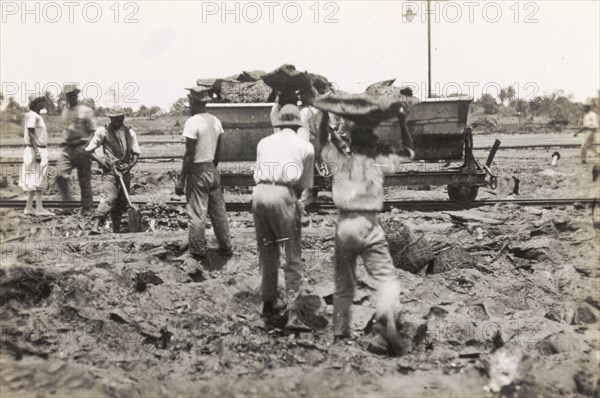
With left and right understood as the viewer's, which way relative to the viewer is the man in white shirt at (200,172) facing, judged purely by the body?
facing away from the viewer and to the left of the viewer

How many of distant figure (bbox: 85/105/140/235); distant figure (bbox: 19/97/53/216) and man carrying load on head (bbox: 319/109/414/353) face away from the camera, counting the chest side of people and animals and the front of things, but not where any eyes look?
1

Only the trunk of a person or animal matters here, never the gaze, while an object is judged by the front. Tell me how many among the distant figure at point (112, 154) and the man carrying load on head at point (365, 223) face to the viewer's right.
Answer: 0

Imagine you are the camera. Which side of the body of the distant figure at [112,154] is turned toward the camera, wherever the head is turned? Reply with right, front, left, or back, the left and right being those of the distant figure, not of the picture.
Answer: front

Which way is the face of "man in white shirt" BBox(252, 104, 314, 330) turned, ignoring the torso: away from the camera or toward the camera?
away from the camera

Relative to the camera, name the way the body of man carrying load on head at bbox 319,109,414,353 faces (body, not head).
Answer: away from the camera

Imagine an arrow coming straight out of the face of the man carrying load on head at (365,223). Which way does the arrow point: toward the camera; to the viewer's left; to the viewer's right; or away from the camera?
away from the camera

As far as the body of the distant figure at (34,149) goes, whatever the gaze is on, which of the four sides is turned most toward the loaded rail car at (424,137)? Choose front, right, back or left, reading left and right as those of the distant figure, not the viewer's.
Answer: front

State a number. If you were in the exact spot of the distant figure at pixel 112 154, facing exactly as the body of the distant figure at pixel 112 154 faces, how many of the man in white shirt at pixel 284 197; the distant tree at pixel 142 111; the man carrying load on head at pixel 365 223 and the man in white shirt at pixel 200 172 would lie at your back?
1

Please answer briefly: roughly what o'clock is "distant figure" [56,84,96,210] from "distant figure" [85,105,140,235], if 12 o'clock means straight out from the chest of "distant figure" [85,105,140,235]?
"distant figure" [56,84,96,210] is roughly at 5 o'clock from "distant figure" [85,105,140,235].

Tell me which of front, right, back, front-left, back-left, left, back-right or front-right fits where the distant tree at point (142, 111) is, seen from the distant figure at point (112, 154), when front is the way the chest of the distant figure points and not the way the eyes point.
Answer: back

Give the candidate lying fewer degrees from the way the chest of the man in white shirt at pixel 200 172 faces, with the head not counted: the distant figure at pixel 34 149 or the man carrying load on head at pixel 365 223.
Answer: the distant figure

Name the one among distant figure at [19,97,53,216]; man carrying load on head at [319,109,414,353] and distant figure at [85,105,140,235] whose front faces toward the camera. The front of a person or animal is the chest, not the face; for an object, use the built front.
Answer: distant figure at [85,105,140,235]

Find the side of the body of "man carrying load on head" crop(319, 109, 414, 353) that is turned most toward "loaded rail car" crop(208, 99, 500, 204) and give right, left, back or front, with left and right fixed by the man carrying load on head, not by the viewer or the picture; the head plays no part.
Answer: front
